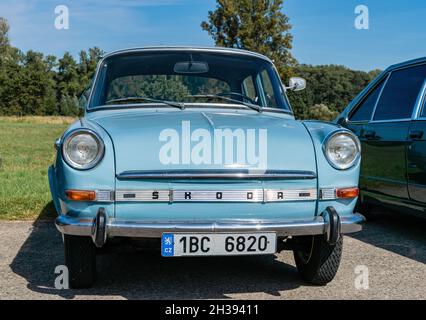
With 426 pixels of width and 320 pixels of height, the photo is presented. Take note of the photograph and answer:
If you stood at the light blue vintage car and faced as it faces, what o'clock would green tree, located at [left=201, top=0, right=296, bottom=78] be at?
The green tree is roughly at 6 o'clock from the light blue vintage car.

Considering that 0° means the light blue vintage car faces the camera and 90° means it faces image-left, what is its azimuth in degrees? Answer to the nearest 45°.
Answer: approximately 0°
